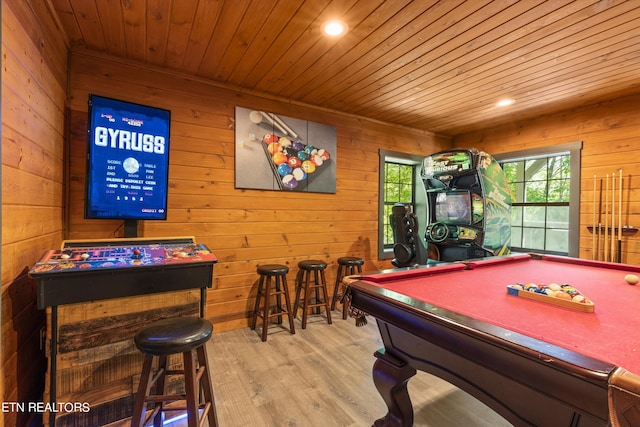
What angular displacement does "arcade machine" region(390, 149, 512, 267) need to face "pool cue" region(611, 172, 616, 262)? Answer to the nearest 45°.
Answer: approximately 135° to its left

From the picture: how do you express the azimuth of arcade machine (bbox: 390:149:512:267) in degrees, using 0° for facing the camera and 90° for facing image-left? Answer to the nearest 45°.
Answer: approximately 45°

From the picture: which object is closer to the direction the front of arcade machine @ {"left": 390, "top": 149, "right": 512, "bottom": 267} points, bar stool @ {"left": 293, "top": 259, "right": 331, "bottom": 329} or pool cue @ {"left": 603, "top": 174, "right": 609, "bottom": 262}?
the bar stool

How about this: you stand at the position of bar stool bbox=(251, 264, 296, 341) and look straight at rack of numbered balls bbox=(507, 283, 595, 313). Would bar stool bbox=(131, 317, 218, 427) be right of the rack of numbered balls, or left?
right

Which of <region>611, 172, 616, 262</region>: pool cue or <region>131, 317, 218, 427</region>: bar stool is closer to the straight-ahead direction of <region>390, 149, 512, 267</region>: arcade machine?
the bar stool

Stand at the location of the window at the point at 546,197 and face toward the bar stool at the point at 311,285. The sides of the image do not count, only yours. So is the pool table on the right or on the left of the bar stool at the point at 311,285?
left

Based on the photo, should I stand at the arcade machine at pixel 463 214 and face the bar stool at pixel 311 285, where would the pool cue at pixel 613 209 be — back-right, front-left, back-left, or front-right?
back-left

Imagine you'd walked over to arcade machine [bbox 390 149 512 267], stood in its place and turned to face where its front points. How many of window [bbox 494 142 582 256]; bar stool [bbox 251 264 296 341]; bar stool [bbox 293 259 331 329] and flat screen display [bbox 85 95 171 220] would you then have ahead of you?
3

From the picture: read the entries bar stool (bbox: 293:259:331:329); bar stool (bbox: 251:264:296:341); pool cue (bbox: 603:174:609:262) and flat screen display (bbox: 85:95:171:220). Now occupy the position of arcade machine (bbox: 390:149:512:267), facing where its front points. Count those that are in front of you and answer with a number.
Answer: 3

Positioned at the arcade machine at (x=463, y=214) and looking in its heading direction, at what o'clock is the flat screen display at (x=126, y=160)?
The flat screen display is roughly at 12 o'clock from the arcade machine.

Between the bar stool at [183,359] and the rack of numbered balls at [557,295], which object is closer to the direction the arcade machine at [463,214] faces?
the bar stool

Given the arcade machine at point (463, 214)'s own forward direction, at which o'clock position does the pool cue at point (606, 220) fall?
The pool cue is roughly at 7 o'clock from the arcade machine.

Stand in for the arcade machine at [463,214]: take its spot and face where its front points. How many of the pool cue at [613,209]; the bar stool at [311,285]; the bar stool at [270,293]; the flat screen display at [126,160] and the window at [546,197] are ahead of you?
3
